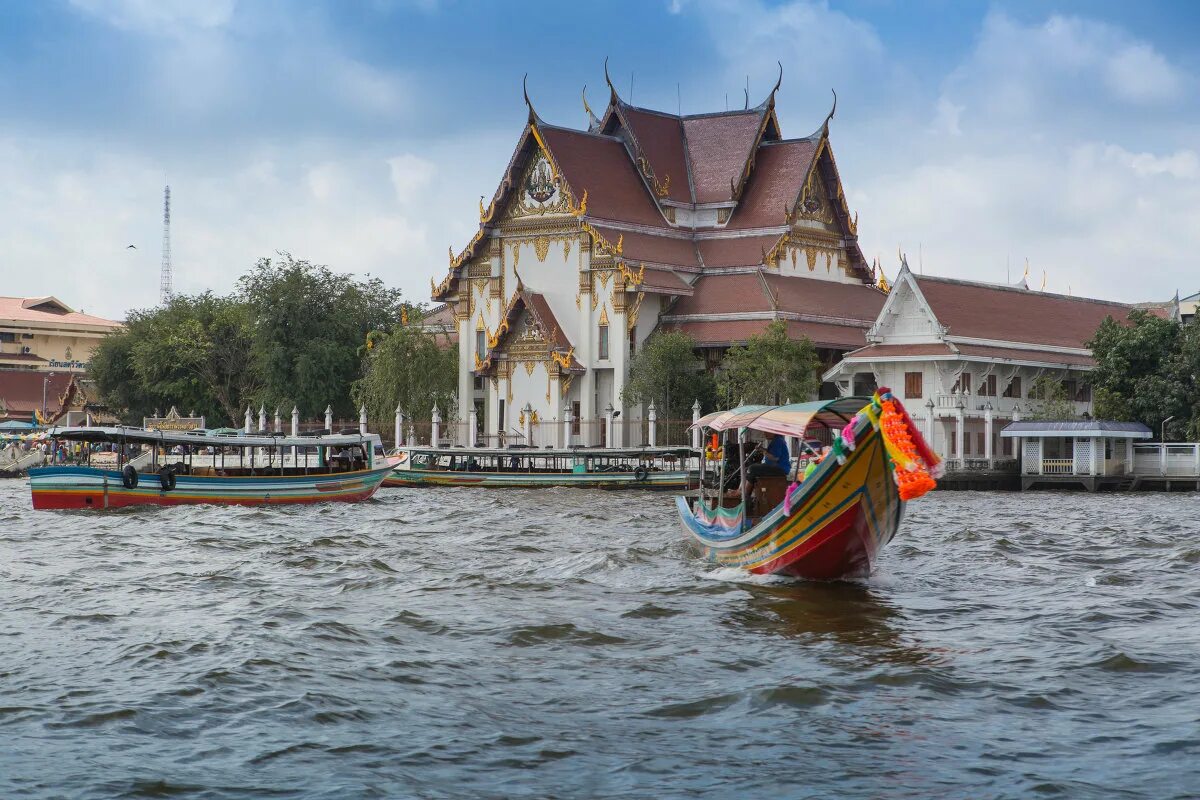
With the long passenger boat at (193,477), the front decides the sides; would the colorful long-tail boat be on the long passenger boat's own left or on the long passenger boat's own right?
on the long passenger boat's own right

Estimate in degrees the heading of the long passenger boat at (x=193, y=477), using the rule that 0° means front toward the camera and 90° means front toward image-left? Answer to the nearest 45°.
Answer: approximately 270°

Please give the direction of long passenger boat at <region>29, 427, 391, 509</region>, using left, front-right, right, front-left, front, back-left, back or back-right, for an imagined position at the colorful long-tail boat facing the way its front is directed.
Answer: back

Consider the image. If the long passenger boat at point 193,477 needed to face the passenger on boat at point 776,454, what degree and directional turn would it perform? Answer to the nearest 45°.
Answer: approximately 45° to its right

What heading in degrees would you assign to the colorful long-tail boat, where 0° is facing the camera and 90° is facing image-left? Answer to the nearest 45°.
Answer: approximately 315°
